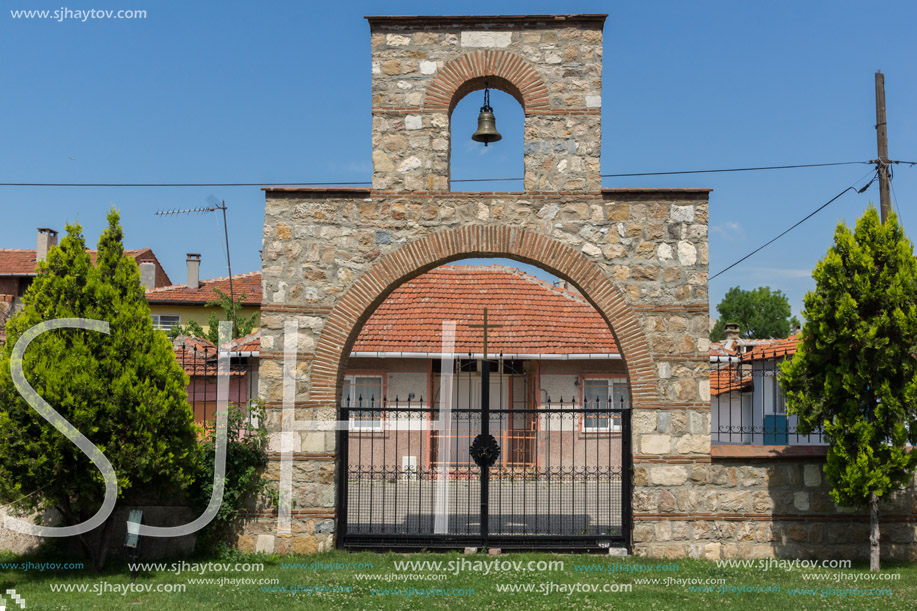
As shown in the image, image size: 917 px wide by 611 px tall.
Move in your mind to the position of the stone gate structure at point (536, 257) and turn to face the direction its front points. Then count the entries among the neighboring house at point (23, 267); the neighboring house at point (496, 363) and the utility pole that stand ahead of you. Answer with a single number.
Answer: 0

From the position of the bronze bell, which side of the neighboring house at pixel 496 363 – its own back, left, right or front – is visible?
front

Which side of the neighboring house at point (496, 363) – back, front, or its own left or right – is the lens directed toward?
front

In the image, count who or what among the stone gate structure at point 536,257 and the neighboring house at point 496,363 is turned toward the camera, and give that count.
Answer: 2

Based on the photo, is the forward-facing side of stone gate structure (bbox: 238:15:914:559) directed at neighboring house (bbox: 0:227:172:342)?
no

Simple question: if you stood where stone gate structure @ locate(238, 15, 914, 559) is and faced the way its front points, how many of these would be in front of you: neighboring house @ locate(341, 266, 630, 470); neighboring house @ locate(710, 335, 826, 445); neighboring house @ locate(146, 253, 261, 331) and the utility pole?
0

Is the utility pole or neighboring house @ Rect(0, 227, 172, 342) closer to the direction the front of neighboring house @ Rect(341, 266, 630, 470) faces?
the utility pole

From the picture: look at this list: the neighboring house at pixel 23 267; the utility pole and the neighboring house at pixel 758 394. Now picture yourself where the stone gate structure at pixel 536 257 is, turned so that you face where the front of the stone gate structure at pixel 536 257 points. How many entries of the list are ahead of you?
0

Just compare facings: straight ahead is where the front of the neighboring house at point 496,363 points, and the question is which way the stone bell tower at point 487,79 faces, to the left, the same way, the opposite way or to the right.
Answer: the same way

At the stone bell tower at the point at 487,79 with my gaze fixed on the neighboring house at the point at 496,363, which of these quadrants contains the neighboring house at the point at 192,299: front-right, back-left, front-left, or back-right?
front-left

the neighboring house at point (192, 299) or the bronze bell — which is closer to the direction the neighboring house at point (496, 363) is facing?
the bronze bell

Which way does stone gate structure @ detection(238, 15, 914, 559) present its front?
toward the camera

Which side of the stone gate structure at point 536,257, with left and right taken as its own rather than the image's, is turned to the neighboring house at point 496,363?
back

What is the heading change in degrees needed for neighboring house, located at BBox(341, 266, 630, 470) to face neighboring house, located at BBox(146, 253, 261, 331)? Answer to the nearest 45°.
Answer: approximately 135° to its right

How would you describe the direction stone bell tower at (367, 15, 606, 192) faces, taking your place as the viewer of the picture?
facing the viewer

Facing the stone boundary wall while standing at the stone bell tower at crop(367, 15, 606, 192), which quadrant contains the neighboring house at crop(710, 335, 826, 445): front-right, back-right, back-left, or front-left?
front-left

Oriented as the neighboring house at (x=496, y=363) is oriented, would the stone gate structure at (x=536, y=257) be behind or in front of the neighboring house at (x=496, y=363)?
in front
